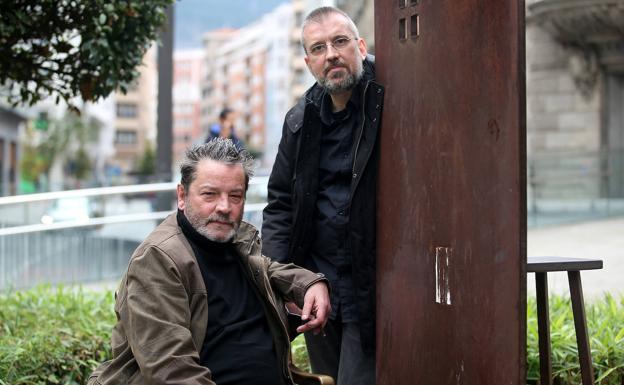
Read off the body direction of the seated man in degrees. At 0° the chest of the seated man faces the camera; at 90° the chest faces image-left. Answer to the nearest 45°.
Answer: approximately 315°

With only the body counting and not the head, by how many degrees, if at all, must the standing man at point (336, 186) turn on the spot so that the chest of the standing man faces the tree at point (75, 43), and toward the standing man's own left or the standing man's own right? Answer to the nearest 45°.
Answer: approximately 135° to the standing man's own right

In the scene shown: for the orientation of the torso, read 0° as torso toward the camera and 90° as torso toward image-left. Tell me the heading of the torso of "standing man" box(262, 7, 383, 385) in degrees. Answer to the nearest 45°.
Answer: approximately 0°

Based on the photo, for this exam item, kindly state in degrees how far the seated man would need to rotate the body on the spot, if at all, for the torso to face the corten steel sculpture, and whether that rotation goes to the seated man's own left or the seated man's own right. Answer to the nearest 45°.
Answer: approximately 45° to the seated man's own left

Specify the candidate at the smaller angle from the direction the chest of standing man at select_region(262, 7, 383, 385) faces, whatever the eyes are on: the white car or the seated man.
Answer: the seated man

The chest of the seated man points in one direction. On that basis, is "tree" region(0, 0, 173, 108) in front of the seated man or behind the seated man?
behind

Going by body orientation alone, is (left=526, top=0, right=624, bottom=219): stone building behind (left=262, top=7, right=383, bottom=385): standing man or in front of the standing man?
behind

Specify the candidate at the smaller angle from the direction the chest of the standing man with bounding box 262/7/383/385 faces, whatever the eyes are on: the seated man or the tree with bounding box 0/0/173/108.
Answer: the seated man

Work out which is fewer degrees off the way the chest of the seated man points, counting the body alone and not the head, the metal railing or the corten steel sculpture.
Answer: the corten steel sculpture

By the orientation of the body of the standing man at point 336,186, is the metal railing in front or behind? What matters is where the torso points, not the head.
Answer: behind
